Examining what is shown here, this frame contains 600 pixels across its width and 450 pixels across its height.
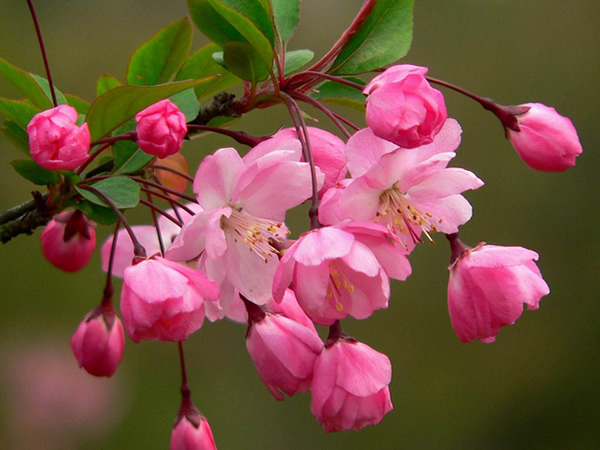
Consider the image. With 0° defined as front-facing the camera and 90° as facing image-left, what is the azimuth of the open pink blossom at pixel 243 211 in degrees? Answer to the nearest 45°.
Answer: approximately 315°

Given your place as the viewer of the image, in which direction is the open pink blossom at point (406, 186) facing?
facing the viewer and to the right of the viewer

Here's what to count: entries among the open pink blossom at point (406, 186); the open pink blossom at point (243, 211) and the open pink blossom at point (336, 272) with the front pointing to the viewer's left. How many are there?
0

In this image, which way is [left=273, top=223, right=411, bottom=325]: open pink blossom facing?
toward the camera

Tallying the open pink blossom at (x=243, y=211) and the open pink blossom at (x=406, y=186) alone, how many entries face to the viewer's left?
0

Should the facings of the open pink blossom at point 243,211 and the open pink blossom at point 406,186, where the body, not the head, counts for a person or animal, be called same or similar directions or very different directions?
same or similar directions
